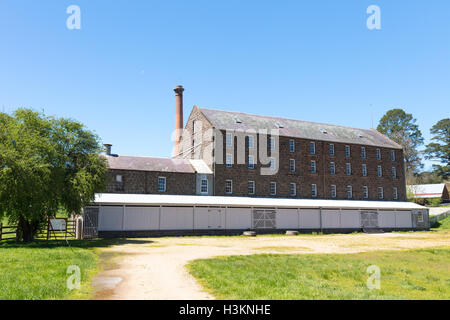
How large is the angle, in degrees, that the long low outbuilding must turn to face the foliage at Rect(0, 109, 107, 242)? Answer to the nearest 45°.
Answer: approximately 45° to its right

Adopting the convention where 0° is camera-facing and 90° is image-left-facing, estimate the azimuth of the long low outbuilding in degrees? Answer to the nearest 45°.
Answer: approximately 0°
